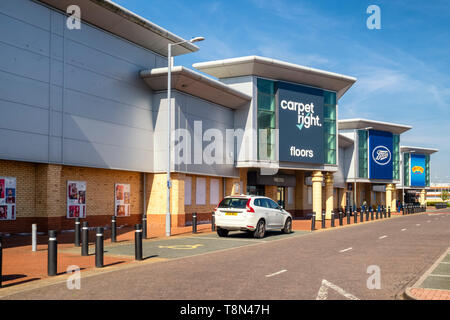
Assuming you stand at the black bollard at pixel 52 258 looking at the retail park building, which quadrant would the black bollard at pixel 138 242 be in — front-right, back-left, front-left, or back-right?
front-right

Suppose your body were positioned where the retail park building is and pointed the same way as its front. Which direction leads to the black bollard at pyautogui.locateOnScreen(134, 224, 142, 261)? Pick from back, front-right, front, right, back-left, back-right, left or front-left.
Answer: front-right

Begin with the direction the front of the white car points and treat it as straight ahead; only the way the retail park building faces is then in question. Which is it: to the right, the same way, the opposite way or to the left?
to the right

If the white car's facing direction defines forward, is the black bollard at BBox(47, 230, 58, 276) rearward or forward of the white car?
rearward
